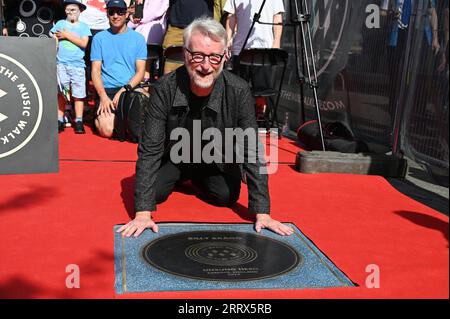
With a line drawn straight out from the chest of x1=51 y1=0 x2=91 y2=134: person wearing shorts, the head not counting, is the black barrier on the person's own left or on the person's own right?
on the person's own left

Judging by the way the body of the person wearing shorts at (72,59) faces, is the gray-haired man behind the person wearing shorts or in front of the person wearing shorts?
in front

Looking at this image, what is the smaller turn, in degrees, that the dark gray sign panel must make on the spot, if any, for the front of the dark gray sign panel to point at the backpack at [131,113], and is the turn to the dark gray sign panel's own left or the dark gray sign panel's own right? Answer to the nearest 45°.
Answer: approximately 135° to the dark gray sign panel's own left

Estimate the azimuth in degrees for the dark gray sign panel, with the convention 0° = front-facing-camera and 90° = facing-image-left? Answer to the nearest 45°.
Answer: approximately 0°

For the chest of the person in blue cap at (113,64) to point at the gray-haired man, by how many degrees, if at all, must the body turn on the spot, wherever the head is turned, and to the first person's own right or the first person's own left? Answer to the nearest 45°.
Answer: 0° — they already face them
